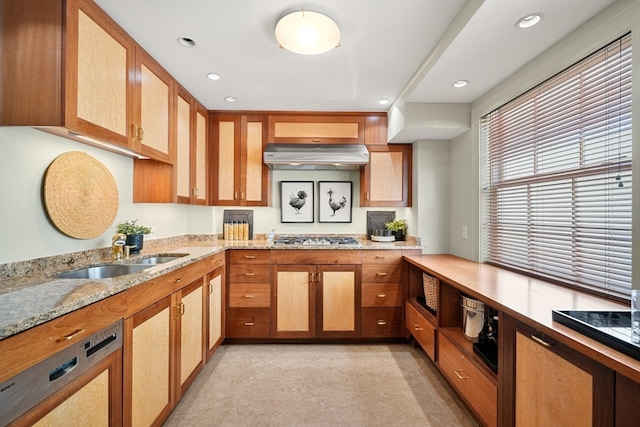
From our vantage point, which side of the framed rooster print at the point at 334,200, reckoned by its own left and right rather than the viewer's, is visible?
front

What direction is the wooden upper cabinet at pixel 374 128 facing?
toward the camera

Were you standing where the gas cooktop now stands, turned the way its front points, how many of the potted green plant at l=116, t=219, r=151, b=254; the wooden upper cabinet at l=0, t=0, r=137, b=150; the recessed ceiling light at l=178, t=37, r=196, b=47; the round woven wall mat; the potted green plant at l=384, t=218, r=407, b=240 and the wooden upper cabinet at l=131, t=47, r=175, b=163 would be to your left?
1

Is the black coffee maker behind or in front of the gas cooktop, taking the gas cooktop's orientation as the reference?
in front

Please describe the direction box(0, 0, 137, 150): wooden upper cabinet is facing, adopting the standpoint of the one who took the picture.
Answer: facing the viewer and to the right of the viewer

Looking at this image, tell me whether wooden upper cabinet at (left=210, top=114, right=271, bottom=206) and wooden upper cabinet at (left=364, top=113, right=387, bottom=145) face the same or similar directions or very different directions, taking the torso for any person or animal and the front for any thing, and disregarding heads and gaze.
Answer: same or similar directions

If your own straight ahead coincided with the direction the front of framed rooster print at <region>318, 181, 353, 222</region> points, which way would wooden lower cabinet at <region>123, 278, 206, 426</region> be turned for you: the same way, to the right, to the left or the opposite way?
to the left

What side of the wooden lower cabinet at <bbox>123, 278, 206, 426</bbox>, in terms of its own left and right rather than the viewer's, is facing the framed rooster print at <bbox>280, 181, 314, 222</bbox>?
left

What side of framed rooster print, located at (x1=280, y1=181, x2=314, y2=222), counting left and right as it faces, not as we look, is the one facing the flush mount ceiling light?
front

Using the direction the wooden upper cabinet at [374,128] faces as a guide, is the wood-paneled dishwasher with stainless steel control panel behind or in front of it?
in front

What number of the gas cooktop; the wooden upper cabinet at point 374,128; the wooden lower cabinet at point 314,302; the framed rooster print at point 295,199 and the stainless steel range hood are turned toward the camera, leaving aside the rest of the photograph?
5

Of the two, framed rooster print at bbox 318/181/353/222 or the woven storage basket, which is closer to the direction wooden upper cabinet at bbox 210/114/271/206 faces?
the woven storage basket

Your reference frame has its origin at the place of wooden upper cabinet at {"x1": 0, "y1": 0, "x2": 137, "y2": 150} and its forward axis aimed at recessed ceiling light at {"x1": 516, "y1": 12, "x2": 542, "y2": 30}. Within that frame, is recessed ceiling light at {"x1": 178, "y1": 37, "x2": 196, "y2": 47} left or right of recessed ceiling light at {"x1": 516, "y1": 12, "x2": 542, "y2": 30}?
left
